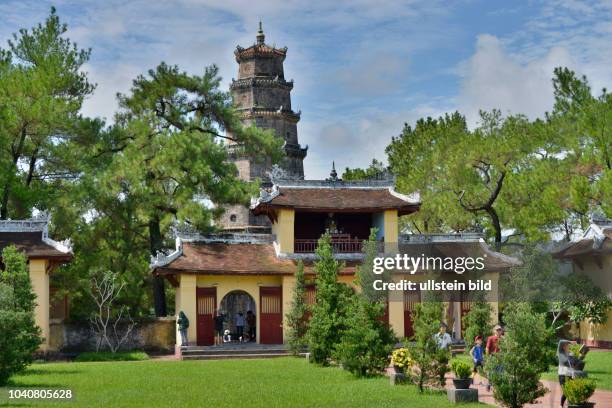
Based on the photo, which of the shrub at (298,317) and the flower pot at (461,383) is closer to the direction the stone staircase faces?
the flower pot

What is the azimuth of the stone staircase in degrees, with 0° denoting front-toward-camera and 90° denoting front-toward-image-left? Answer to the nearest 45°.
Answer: approximately 0°

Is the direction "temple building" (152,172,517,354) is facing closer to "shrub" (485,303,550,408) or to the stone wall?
the shrub

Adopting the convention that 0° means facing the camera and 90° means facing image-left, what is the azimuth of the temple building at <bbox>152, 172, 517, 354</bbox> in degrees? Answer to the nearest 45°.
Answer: approximately 0°

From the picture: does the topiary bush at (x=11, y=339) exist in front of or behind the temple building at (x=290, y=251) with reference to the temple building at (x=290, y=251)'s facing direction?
in front

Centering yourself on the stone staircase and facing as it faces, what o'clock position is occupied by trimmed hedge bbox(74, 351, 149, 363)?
The trimmed hedge is roughly at 3 o'clock from the stone staircase.

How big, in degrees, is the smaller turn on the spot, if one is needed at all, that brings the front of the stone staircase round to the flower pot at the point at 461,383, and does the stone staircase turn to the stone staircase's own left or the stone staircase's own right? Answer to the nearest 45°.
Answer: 0° — it already faces it

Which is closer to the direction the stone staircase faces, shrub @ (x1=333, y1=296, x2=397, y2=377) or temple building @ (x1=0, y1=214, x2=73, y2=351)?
the shrub

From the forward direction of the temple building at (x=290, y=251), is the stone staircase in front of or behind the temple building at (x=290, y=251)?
in front

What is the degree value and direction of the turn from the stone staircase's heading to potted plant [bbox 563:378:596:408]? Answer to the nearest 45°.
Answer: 0° — it already faces it
